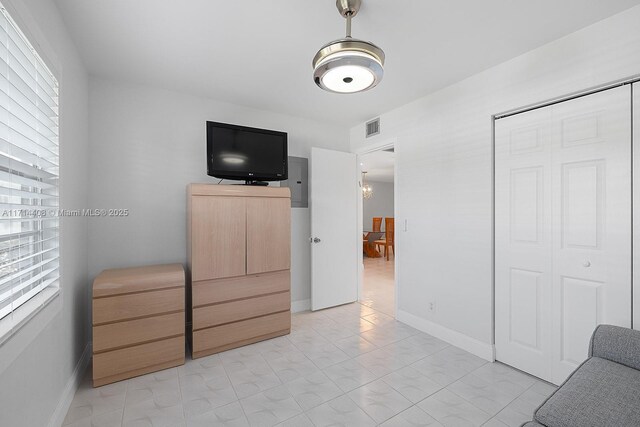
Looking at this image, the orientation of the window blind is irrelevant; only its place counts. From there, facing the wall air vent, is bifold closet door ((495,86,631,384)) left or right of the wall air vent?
right

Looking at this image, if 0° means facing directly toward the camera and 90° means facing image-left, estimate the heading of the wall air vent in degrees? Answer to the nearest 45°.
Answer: approximately 45°

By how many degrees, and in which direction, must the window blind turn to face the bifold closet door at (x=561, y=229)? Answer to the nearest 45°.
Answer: approximately 45° to its right

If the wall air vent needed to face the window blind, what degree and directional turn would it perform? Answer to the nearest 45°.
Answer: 0° — it already faces it

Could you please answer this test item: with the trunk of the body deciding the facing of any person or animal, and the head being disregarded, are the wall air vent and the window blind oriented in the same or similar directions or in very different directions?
very different directions

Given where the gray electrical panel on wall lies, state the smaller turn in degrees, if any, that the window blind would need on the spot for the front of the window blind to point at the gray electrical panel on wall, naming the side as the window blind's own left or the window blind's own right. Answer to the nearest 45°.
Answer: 0° — it already faces it

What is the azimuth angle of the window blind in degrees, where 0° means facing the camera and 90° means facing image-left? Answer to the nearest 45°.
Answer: approximately 270°

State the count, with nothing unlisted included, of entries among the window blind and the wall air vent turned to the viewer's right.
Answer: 1

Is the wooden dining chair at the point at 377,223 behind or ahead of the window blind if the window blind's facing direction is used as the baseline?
ahead

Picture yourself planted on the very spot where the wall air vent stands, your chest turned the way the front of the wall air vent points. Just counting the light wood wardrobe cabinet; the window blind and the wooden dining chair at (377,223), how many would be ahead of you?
2

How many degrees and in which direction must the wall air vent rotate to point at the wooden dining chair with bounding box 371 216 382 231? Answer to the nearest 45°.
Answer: approximately 135° to its right

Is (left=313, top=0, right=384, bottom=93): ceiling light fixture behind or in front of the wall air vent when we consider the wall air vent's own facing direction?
in front
